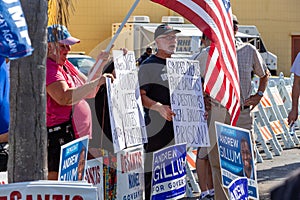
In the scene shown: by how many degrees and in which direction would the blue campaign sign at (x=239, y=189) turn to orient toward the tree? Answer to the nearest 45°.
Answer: approximately 45° to its right

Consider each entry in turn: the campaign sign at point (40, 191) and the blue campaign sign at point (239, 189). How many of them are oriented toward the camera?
2

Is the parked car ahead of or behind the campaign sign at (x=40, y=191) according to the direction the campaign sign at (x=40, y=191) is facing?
behind

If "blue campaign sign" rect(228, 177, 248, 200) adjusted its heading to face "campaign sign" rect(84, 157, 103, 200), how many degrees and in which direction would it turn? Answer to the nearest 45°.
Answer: approximately 90° to its right

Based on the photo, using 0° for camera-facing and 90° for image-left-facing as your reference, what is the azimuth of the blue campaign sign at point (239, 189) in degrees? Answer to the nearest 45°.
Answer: approximately 0°

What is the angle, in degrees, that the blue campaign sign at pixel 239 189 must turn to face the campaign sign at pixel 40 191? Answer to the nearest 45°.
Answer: approximately 45° to its right
